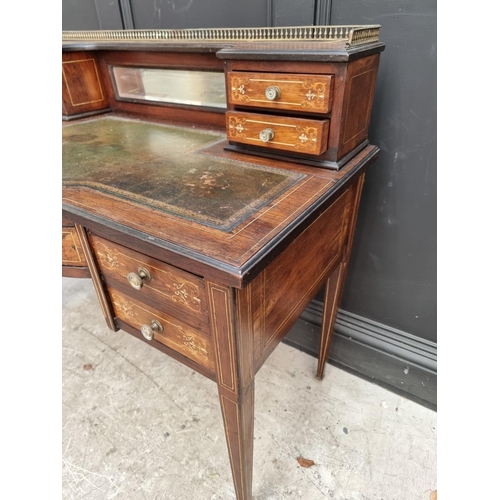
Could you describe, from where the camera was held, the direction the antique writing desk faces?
facing the viewer and to the left of the viewer
